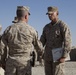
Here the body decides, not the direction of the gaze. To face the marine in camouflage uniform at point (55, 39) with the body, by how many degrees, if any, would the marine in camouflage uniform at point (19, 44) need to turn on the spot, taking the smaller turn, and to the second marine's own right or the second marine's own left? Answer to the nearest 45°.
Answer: approximately 45° to the second marine's own right

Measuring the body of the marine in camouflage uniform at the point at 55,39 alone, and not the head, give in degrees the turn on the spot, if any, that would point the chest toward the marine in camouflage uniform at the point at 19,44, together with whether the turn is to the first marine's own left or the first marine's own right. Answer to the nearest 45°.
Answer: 0° — they already face them

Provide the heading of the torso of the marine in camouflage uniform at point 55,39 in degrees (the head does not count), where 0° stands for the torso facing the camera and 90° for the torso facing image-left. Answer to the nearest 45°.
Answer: approximately 45°
